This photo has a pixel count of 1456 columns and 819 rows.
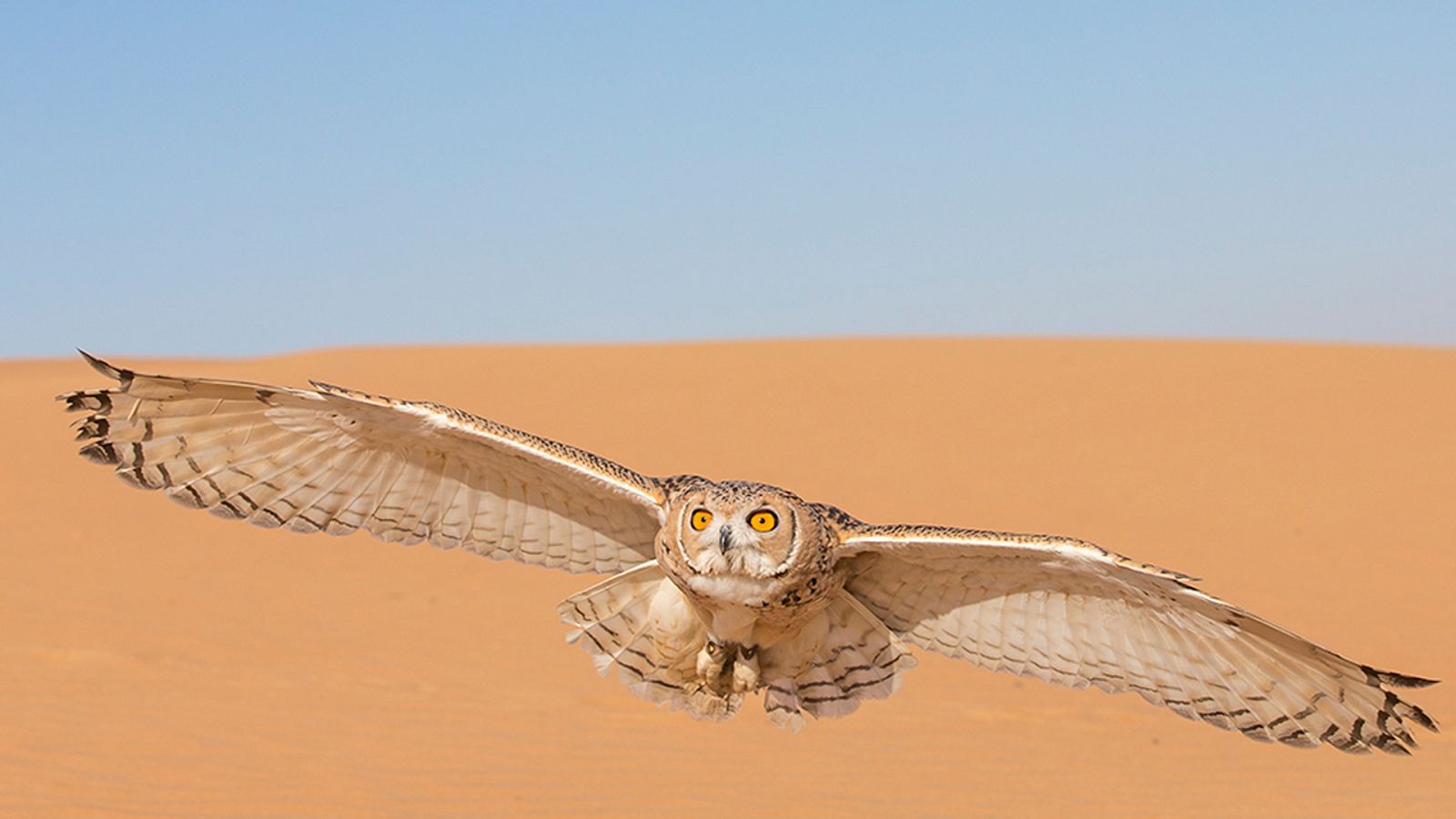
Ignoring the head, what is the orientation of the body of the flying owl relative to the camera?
toward the camera
